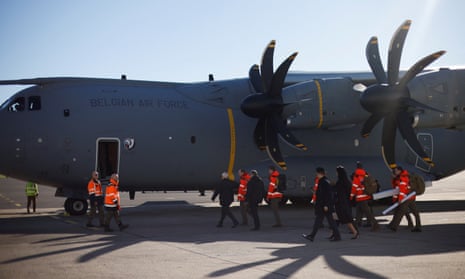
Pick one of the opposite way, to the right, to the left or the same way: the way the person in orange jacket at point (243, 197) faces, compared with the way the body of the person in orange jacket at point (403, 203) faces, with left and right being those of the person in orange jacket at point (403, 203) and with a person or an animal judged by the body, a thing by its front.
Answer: the same way

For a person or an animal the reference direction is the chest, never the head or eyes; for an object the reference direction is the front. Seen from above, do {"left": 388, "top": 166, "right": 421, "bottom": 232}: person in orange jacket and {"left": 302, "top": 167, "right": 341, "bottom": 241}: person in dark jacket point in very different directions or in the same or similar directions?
same or similar directions

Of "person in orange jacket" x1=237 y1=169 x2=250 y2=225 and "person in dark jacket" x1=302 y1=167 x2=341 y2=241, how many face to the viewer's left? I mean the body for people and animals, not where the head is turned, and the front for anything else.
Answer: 2

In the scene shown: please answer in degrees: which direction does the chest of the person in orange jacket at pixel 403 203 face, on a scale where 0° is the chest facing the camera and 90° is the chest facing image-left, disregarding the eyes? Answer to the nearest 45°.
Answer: approximately 90°

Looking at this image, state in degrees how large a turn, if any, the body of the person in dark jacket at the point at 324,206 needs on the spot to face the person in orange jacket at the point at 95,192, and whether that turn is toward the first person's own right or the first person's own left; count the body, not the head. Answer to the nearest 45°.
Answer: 0° — they already face them

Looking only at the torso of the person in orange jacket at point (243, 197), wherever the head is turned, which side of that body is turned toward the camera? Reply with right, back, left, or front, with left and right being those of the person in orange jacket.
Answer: left

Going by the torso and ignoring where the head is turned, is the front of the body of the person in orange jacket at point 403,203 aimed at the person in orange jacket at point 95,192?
yes

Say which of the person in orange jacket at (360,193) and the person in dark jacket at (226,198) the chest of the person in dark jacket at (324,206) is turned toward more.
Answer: the person in dark jacket

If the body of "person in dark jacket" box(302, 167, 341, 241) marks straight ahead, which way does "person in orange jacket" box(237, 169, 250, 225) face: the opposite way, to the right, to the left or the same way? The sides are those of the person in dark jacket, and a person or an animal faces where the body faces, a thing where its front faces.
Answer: the same way

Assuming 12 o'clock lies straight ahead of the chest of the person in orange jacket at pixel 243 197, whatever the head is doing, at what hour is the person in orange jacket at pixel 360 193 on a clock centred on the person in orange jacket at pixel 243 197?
the person in orange jacket at pixel 360 193 is roughly at 7 o'clock from the person in orange jacket at pixel 243 197.

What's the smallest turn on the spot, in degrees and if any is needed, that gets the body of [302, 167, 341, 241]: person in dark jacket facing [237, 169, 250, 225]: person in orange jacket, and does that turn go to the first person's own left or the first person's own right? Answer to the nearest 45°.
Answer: approximately 45° to the first person's own right

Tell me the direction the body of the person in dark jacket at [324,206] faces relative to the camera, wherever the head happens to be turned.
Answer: to the viewer's left
